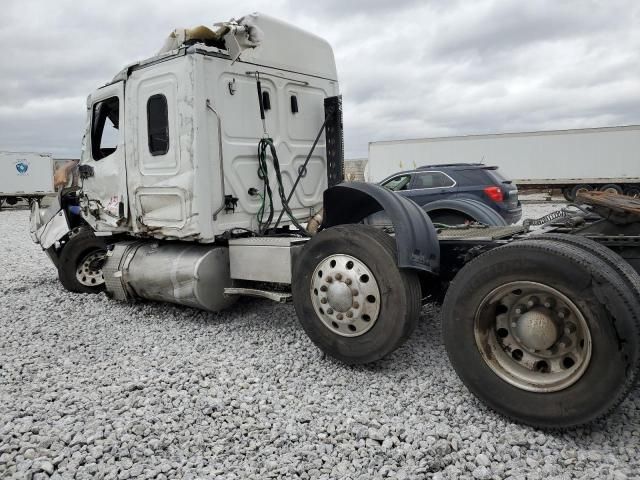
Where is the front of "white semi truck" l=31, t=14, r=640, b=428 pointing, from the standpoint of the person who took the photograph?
facing away from the viewer and to the left of the viewer

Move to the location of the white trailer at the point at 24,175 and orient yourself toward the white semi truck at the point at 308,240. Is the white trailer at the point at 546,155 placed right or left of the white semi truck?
left

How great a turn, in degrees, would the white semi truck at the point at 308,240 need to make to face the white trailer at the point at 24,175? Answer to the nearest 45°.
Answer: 0° — it already faces it

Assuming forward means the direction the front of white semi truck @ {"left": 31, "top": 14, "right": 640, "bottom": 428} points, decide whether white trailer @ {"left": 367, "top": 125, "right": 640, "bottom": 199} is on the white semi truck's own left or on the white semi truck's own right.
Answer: on the white semi truck's own right
